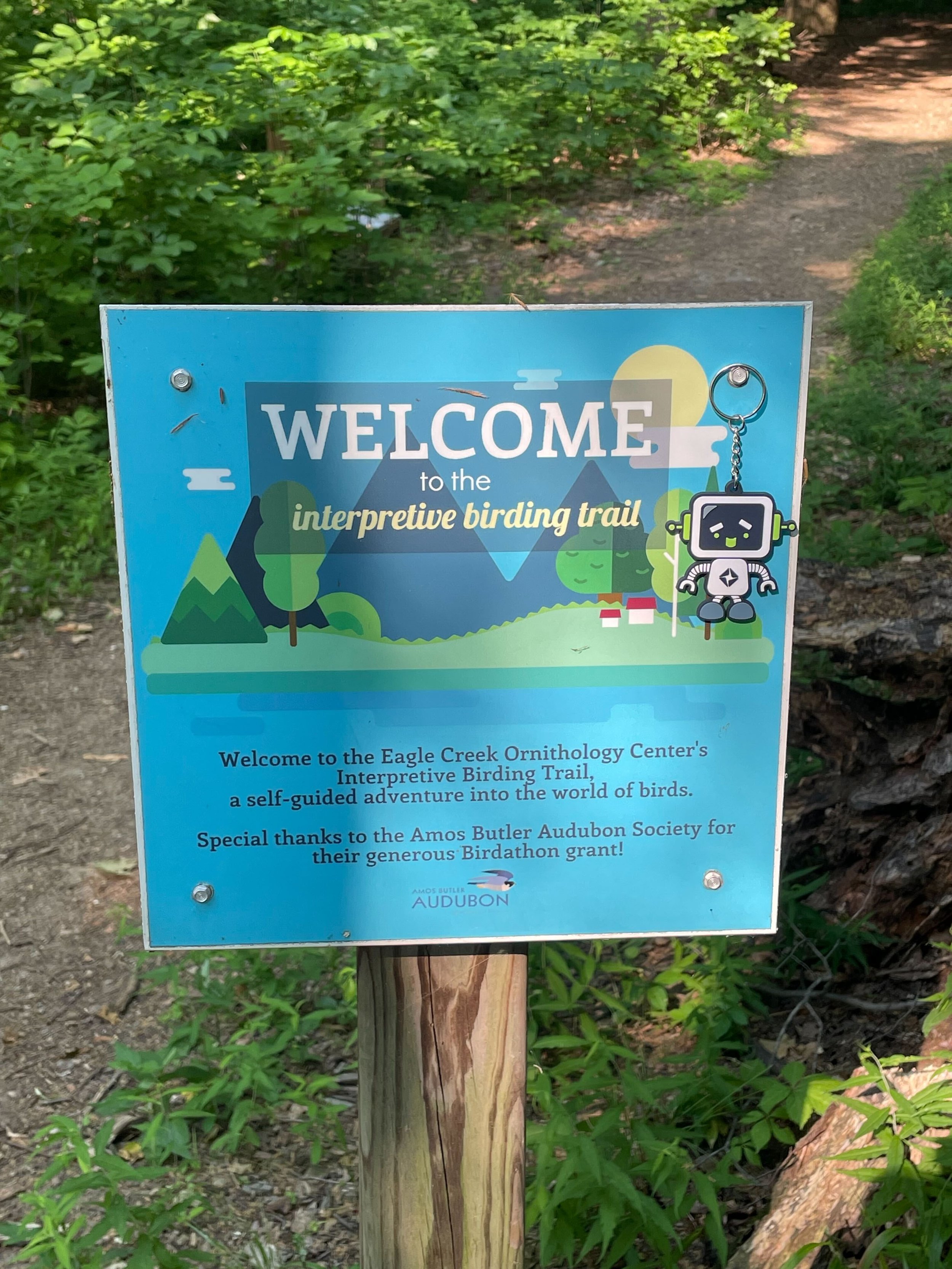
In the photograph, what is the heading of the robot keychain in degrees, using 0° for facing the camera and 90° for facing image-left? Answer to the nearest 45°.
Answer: approximately 0°

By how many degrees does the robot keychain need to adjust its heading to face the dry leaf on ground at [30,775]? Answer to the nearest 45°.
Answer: approximately 135° to its right

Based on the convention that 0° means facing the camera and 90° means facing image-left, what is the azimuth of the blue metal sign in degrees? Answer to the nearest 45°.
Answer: approximately 0°

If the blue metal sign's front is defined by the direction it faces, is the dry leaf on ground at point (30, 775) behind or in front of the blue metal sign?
behind
